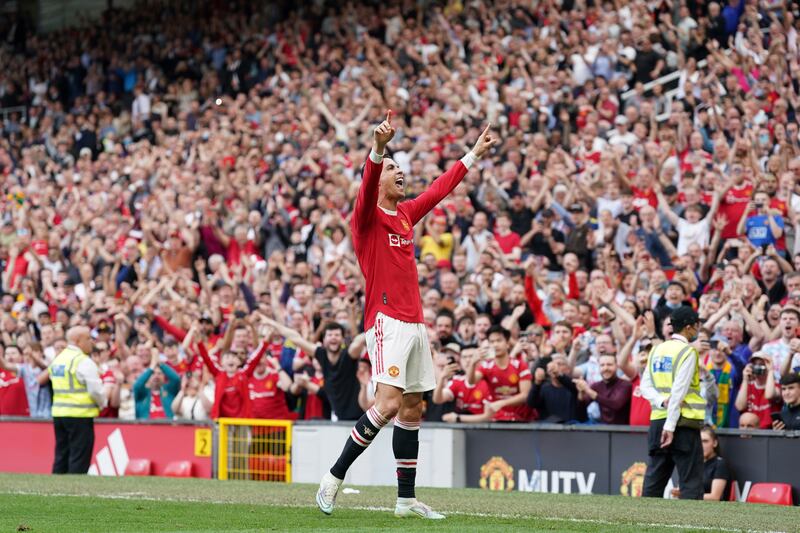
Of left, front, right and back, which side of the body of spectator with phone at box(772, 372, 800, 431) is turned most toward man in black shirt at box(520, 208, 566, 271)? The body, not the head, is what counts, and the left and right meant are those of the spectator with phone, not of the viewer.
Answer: right

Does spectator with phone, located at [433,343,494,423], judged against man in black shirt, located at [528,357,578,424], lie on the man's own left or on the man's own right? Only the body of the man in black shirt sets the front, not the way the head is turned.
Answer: on the man's own right

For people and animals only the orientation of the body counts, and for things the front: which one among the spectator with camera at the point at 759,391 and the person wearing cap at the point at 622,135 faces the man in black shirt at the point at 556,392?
the person wearing cap

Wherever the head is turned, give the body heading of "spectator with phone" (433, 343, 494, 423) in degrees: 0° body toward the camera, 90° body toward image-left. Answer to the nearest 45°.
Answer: approximately 0°

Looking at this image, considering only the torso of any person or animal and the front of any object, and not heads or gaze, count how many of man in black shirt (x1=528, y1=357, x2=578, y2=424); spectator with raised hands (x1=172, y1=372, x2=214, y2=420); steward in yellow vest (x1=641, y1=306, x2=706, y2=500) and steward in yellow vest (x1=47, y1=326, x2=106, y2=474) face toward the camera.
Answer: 2

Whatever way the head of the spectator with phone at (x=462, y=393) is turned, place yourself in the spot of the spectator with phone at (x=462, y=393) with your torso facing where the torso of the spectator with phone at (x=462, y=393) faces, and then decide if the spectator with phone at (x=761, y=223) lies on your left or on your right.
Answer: on your left

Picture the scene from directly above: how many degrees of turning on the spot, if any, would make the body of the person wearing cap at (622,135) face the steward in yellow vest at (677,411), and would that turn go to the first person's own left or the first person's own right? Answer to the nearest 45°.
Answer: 0° — they already face them

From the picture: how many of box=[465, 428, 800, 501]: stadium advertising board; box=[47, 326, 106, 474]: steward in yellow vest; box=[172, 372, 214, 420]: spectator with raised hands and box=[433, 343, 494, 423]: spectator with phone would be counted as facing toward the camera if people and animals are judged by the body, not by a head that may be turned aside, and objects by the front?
3

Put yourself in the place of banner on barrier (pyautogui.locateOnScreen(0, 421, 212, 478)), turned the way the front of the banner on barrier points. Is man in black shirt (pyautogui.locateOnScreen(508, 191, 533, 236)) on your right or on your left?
on your left

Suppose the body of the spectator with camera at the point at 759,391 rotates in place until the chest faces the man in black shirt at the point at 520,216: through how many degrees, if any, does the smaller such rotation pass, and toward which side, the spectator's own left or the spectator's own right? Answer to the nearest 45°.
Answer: approximately 135° to the spectator's own right
